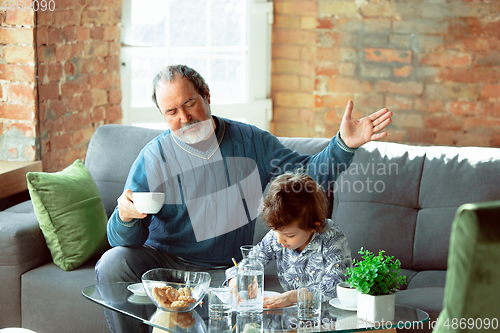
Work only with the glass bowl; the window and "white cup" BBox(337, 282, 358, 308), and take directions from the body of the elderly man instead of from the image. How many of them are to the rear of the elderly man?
1

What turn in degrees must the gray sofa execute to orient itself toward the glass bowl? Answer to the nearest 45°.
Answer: approximately 45° to its right

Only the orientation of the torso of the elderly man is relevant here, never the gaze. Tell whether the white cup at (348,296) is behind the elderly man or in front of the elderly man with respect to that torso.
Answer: in front

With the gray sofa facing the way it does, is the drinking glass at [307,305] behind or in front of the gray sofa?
in front

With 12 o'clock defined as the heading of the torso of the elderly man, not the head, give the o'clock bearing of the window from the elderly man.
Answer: The window is roughly at 6 o'clock from the elderly man.

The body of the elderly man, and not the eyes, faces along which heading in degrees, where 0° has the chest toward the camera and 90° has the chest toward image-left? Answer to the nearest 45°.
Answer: approximately 0°

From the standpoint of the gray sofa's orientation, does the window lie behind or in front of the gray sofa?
behind
